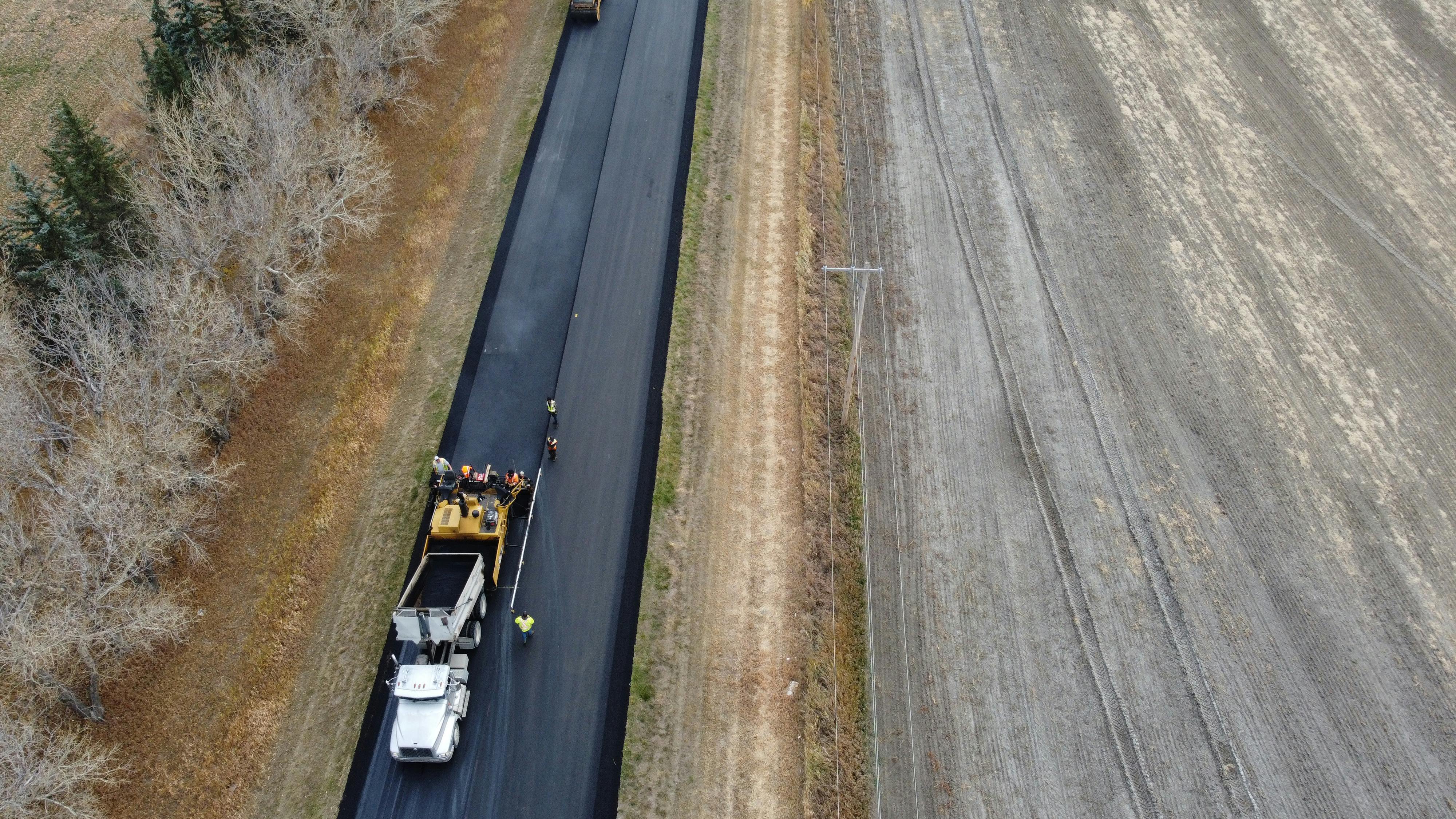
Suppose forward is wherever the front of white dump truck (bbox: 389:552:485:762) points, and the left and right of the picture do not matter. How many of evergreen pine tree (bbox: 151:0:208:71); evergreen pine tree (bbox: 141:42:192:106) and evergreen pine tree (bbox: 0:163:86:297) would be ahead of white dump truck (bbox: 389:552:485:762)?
0

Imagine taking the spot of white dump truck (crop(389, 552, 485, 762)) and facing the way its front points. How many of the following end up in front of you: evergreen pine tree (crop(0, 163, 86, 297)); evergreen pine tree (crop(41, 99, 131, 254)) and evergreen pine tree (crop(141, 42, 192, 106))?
0

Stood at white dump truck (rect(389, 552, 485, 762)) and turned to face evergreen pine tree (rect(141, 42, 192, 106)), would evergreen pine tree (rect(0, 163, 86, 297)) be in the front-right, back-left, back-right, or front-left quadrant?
front-left

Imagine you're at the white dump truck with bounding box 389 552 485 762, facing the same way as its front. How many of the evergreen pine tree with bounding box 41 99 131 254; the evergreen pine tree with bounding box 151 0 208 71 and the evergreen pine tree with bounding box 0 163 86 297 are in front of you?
0

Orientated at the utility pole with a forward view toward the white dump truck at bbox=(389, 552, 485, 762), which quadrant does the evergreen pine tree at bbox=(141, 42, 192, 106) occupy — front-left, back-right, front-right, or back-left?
front-right

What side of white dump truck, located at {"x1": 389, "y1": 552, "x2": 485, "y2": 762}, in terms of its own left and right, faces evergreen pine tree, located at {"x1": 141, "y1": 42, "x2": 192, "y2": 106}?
back

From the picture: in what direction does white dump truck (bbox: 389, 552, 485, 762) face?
toward the camera

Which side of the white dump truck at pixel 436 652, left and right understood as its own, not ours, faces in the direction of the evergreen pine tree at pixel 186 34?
back

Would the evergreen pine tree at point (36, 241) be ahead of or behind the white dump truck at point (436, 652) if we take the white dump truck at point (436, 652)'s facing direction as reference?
behind

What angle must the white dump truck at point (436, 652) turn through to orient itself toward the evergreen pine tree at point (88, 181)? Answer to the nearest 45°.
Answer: approximately 135° to its right

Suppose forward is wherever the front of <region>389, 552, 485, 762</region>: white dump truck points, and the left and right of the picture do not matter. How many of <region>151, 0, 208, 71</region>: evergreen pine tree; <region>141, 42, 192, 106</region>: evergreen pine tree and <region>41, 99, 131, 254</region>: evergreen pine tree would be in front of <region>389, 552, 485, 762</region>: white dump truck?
0

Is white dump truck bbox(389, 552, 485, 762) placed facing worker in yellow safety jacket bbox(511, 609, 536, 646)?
no
